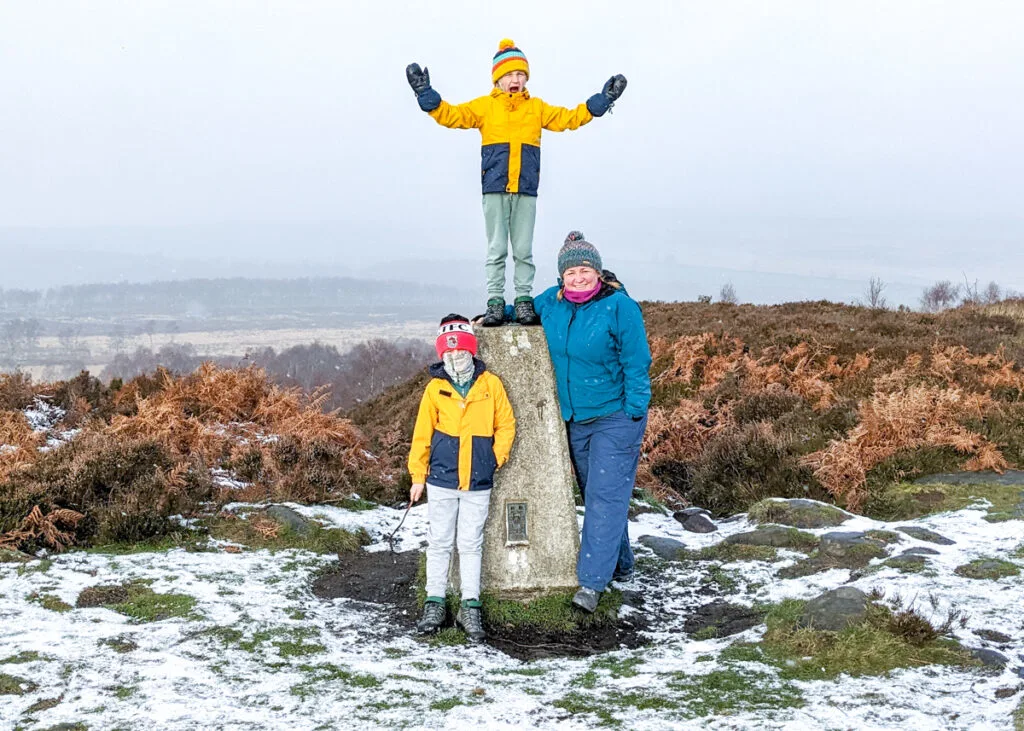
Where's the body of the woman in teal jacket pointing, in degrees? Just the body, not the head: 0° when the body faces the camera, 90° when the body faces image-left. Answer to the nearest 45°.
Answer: approximately 45°

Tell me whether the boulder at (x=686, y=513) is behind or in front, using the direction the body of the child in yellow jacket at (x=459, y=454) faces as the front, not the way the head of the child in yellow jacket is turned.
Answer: behind

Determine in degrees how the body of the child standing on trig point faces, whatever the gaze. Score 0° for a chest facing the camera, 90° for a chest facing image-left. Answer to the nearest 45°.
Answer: approximately 0°

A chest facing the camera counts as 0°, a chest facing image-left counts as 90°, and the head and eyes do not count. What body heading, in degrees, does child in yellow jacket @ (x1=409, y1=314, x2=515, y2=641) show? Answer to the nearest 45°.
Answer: approximately 0°

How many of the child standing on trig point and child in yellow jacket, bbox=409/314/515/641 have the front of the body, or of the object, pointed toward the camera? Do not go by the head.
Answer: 2

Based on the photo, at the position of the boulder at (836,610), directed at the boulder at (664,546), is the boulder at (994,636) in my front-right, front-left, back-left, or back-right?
back-right
